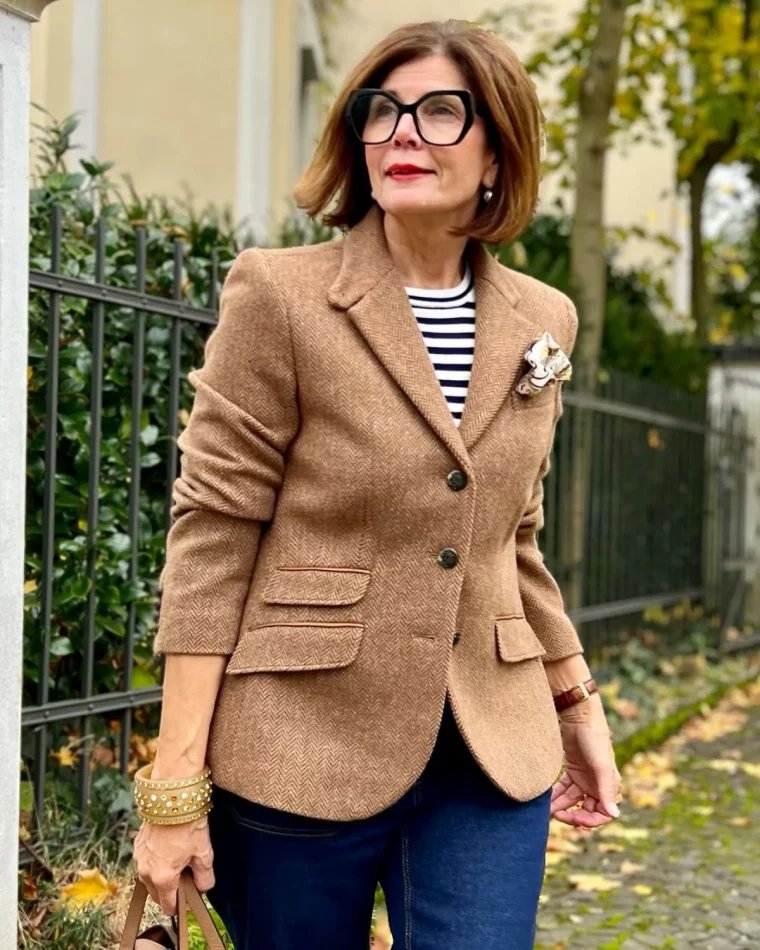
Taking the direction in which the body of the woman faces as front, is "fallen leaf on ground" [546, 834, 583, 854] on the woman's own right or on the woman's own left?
on the woman's own left

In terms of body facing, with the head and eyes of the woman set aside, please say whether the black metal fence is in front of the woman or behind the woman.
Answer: behind

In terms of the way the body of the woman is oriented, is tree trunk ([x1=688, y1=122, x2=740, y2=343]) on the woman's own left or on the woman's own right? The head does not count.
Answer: on the woman's own left

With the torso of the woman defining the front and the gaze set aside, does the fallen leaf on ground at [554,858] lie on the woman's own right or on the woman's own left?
on the woman's own left

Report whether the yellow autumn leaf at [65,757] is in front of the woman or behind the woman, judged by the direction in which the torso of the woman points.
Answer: behind

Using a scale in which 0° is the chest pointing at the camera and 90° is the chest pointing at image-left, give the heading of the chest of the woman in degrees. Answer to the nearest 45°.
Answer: approximately 315°

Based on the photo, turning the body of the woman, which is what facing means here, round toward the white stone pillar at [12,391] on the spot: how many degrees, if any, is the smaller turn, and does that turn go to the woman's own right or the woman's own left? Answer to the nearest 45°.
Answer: approximately 180°
